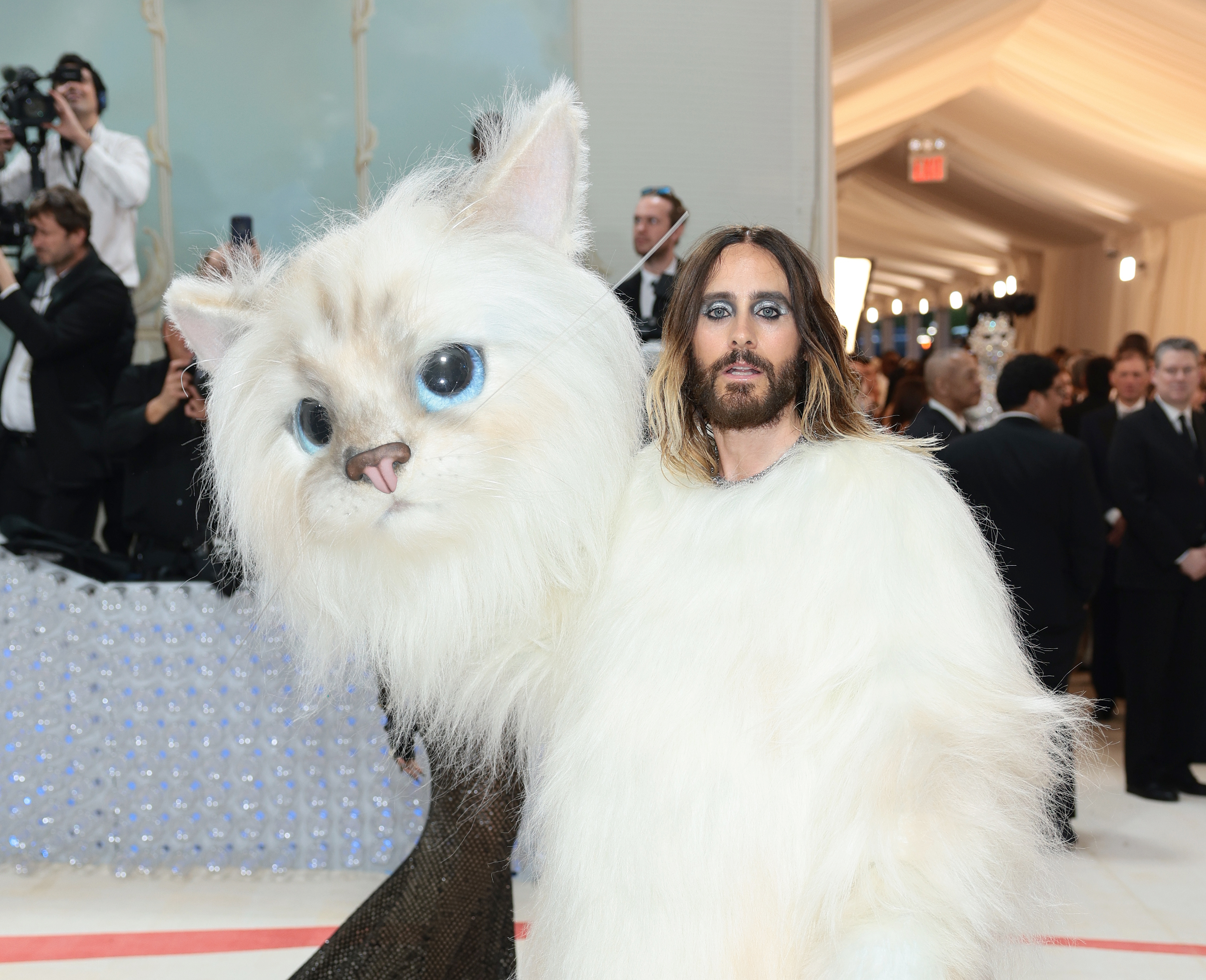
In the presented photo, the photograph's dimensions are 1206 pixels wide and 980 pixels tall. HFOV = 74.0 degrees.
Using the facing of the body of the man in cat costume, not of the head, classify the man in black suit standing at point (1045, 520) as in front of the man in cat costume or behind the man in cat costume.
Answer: behind

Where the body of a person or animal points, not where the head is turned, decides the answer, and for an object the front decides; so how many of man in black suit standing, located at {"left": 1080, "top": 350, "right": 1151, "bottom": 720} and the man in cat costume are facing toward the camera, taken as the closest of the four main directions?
2

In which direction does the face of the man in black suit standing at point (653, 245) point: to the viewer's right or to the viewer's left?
to the viewer's left

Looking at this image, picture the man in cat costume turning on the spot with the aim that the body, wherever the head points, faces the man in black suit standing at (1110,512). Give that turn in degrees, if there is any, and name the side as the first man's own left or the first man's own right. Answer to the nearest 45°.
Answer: approximately 135° to the first man's own left

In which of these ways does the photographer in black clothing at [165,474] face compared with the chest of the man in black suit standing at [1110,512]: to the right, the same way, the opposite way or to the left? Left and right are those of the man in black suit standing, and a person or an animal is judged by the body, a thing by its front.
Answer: to the left

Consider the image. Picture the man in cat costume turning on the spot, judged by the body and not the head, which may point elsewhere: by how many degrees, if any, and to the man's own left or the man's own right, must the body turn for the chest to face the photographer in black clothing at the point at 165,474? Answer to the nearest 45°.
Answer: approximately 135° to the man's own right

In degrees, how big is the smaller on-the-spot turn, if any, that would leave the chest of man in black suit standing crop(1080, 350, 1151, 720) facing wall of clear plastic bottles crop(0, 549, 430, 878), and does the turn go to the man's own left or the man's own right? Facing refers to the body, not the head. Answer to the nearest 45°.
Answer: approximately 45° to the man's own right

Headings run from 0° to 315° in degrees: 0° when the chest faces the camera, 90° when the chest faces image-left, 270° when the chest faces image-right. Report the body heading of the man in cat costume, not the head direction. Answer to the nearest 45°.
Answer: approximately 0°
